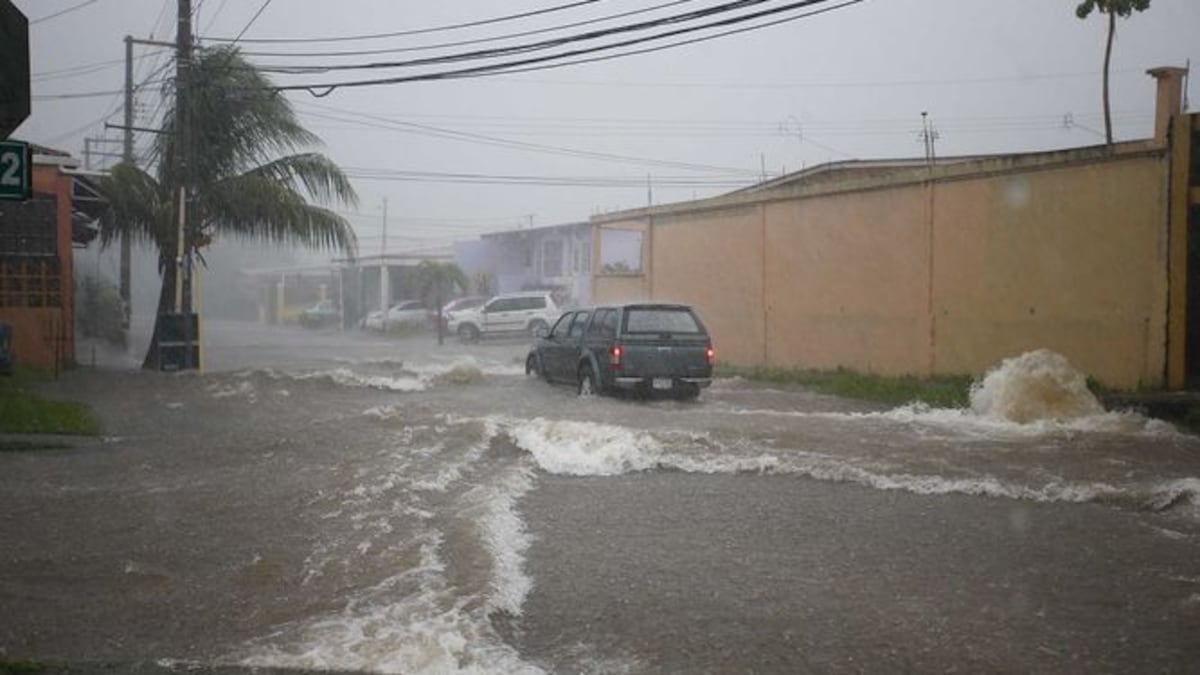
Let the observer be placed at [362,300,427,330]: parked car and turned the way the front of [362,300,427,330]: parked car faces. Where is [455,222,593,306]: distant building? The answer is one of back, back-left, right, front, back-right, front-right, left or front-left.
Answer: back

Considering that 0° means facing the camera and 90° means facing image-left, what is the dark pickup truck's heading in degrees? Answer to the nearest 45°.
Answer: approximately 135°

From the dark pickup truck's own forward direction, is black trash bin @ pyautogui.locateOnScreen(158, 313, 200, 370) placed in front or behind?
in front

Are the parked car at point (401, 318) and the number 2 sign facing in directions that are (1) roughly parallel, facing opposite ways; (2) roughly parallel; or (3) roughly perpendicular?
roughly perpendicular

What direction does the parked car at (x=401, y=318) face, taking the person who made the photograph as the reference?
facing to the left of the viewer

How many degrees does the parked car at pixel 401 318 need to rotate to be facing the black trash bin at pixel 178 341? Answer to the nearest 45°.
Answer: approximately 90° to its left
